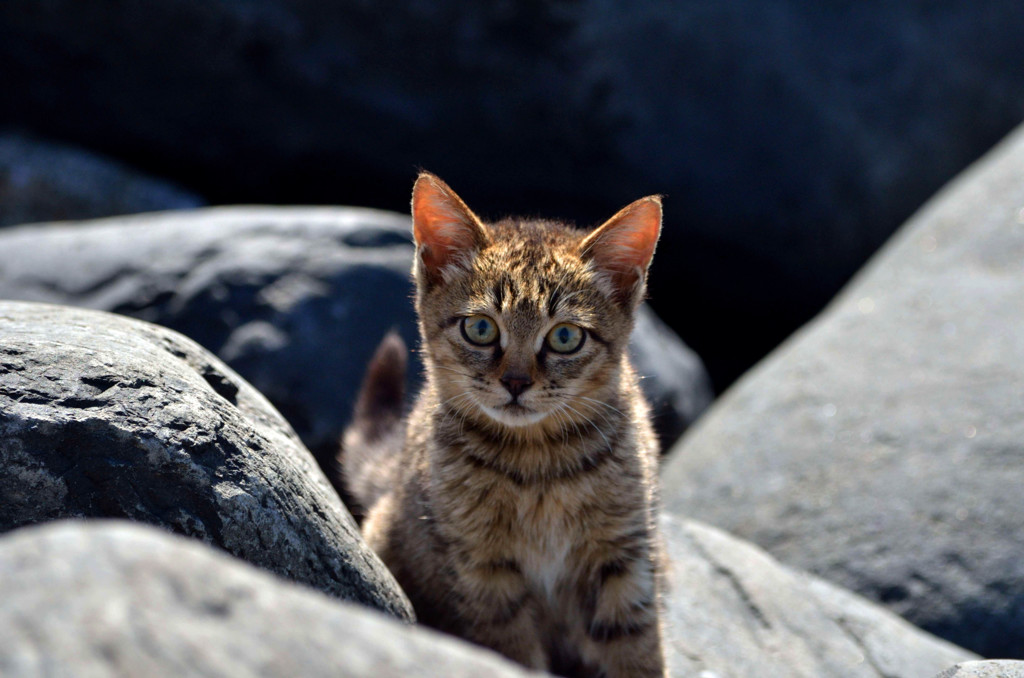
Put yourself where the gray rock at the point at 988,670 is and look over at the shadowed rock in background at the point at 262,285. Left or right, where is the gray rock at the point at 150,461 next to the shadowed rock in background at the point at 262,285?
left

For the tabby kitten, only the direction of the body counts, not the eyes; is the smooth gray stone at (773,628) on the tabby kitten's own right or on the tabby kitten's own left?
on the tabby kitten's own left

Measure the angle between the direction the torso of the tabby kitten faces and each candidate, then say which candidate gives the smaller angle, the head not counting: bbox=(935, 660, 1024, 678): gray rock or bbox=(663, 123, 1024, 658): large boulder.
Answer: the gray rock

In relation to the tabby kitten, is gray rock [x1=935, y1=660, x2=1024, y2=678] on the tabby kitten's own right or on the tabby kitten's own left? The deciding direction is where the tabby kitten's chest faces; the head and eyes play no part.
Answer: on the tabby kitten's own left

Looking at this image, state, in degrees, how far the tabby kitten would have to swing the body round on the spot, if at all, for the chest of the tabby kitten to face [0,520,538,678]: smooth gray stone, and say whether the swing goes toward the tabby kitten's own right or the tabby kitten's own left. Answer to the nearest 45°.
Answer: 0° — it already faces it

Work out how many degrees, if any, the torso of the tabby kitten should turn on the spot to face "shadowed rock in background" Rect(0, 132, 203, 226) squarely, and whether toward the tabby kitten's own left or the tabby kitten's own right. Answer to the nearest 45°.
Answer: approximately 135° to the tabby kitten's own right

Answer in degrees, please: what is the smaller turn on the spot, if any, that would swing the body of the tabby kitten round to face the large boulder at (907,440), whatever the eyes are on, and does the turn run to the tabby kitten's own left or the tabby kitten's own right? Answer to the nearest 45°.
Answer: approximately 135° to the tabby kitten's own left

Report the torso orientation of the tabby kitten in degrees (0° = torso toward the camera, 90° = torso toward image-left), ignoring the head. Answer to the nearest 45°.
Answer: approximately 0°
